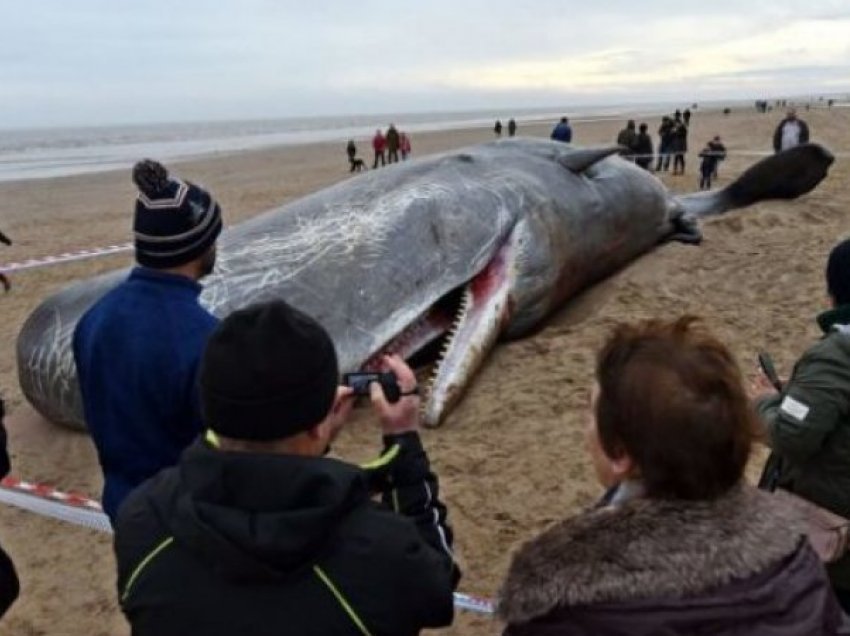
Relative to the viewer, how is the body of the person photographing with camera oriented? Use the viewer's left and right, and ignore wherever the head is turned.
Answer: facing away from the viewer and to the right of the viewer

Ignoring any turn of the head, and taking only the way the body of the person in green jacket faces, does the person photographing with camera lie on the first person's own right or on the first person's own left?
on the first person's own left

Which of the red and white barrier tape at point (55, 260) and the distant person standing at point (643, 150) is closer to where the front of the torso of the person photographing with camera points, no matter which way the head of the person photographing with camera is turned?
the distant person standing

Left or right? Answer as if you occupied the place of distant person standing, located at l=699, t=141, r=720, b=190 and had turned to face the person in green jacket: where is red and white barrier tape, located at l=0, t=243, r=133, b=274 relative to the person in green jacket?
right

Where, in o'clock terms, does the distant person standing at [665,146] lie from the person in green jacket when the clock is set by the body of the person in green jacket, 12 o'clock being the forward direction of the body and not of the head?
The distant person standing is roughly at 1 o'clock from the person in green jacket.

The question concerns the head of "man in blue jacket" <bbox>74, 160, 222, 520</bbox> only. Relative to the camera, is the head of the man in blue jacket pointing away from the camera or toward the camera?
away from the camera

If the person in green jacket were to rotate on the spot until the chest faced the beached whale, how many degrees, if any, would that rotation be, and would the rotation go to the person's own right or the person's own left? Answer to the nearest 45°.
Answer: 0° — they already face it

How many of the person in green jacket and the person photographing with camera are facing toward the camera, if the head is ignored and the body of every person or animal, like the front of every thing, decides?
0

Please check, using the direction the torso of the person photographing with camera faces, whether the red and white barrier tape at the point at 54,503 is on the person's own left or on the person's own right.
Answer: on the person's own left

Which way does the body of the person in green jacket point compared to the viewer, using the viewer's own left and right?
facing away from the viewer and to the left of the viewer

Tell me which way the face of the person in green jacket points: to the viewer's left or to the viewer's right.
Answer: to the viewer's left
